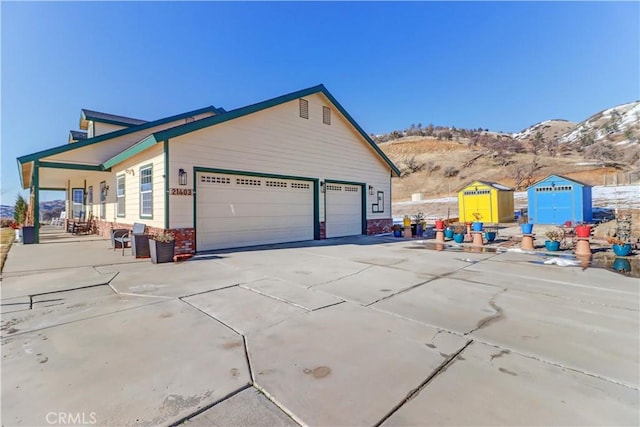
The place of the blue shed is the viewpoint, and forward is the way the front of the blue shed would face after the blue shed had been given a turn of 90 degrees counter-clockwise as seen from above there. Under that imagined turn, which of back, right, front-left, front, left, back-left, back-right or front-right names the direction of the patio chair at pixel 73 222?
back-right

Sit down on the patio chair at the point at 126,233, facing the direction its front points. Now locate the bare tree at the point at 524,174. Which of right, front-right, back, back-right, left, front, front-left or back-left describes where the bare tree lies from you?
back-left

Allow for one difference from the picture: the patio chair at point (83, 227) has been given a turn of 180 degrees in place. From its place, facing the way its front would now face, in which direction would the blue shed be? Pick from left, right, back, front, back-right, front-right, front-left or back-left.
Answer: front-right

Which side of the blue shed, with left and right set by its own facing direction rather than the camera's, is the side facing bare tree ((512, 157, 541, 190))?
back

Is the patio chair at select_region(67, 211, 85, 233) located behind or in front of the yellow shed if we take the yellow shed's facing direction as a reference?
in front

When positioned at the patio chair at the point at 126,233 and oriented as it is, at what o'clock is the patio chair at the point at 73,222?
the patio chair at the point at 73,222 is roughly at 4 o'clock from the patio chair at the point at 126,233.

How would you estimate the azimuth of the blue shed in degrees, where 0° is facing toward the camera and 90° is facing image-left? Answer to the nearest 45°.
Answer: approximately 0°
